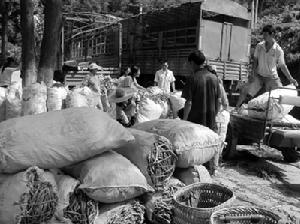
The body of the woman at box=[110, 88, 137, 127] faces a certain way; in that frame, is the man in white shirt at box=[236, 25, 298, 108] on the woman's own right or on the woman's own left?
on the woman's own left

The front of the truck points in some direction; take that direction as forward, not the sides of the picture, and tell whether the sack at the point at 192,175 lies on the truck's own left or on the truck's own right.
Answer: on the truck's own left

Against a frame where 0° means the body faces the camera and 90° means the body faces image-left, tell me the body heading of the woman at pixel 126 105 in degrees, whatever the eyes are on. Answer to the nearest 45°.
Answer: approximately 45°

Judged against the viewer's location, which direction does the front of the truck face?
facing away from the viewer and to the left of the viewer

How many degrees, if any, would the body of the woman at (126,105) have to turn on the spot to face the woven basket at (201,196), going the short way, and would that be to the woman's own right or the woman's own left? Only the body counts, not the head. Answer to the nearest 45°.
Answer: approximately 45° to the woman's own left

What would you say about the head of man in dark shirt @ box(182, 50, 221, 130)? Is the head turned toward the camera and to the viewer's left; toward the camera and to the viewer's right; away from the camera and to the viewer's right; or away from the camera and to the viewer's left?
away from the camera and to the viewer's left

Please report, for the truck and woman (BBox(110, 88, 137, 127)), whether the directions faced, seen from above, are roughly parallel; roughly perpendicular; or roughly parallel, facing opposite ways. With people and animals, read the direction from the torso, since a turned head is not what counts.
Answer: roughly perpendicular
